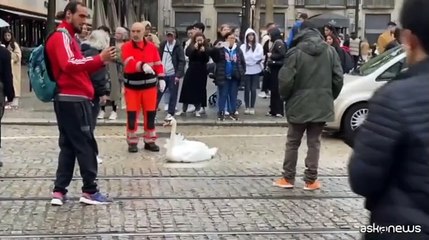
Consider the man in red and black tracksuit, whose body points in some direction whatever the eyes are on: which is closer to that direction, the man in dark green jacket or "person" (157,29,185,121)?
the man in dark green jacket

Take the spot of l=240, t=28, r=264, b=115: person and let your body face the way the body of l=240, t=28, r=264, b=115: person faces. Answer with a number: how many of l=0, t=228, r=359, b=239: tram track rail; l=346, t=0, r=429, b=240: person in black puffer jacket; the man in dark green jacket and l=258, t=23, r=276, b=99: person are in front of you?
3

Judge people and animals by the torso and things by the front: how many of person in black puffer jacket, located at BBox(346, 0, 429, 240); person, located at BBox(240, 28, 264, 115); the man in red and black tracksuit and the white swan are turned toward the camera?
1

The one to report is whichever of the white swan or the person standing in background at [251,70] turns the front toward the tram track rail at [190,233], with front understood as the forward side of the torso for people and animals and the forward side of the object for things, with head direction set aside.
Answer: the person standing in background

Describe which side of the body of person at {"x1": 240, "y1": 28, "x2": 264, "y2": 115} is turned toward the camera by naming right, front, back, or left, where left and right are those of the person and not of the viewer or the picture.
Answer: front

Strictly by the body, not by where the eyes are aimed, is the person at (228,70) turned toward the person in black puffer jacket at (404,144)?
yes

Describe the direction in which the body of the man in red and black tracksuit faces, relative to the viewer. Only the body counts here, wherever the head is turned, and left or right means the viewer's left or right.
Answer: facing to the right of the viewer

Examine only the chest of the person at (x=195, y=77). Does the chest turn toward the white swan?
yes

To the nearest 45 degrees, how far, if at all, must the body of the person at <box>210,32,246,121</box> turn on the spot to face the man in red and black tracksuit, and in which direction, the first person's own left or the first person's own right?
0° — they already face them

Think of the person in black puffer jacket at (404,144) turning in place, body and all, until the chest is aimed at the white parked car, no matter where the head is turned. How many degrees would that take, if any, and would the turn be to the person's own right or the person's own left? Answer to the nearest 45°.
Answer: approximately 45° to the person's own right

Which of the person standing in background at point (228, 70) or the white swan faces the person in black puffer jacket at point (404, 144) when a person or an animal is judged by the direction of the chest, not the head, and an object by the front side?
the person standing in background

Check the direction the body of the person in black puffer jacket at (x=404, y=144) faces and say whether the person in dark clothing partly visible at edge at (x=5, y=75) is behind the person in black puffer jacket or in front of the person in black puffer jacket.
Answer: in front

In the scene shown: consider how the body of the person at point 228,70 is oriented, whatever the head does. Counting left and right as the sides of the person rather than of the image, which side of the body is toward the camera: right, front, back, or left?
front

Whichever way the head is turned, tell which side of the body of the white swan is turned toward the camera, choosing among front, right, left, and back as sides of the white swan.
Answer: left

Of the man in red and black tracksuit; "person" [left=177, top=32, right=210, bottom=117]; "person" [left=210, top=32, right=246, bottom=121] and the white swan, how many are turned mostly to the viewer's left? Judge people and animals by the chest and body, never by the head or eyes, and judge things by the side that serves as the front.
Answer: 1

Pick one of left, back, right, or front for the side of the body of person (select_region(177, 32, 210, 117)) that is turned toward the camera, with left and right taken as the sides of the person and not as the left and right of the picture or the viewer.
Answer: front
